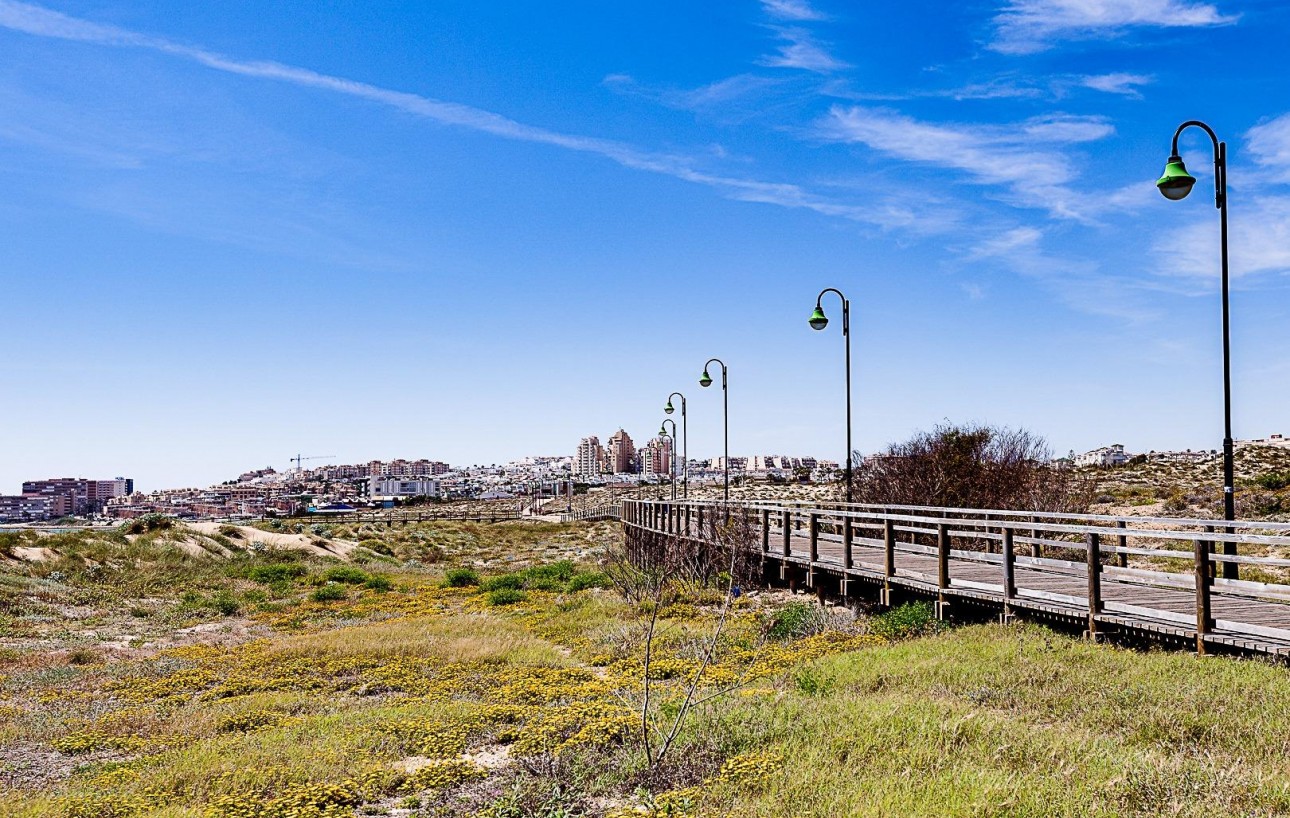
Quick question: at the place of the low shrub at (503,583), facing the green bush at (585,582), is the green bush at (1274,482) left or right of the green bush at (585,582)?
left

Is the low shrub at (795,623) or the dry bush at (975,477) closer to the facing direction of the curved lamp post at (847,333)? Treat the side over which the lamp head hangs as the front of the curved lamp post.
the low shrub

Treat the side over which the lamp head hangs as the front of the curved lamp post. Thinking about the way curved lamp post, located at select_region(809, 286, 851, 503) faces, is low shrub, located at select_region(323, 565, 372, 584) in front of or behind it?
in front

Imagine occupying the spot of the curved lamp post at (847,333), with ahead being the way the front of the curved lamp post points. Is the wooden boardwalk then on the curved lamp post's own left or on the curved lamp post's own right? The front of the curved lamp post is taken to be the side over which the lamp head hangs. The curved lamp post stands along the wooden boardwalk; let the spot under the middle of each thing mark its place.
on the curved lamp post's own left

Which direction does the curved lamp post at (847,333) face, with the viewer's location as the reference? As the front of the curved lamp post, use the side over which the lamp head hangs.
facing to the left of the viewer

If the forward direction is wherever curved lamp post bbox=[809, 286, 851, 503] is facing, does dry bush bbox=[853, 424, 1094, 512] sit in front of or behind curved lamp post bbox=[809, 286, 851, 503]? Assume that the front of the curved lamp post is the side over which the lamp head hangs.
behind

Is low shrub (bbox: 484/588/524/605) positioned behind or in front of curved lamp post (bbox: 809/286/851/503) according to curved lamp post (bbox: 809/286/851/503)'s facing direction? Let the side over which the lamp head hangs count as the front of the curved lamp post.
in front

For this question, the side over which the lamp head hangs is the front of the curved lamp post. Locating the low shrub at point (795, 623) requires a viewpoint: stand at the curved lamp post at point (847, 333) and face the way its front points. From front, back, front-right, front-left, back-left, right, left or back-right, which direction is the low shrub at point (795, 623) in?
left

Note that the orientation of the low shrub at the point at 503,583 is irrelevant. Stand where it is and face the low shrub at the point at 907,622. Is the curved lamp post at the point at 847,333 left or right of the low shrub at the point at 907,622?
left

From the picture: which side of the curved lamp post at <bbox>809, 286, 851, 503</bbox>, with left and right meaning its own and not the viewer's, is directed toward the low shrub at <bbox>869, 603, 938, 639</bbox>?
left
